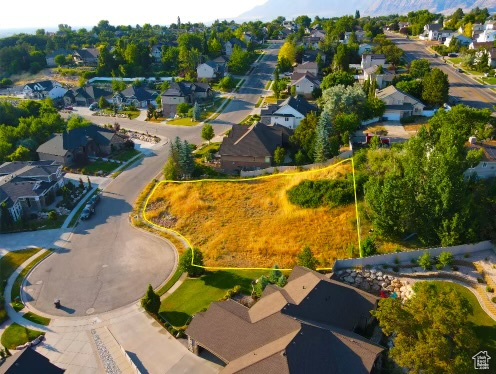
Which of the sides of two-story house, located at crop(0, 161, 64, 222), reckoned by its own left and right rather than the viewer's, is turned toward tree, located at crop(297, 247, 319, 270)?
front

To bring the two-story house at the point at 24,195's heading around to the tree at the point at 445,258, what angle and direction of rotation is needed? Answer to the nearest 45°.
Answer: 0° — it already faces it

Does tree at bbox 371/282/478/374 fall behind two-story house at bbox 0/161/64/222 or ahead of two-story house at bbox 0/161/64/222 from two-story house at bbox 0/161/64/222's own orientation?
ahead

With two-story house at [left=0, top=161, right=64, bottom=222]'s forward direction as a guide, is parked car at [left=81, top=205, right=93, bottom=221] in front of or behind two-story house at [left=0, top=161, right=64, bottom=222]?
in front

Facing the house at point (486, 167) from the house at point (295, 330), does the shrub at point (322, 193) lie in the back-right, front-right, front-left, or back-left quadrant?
front-left

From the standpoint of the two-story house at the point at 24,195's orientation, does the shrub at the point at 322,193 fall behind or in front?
in front

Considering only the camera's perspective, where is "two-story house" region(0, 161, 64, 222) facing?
facing the viewer and to the right of the viewer

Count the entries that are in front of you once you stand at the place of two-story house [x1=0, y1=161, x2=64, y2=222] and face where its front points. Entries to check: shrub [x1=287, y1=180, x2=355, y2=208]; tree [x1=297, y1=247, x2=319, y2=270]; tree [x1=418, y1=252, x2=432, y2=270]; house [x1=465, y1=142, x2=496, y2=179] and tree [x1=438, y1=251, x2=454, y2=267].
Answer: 5

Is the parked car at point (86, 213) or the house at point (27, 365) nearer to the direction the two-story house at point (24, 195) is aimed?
the parked car

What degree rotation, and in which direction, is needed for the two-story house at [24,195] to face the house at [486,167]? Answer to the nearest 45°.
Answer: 0° — it already faces it

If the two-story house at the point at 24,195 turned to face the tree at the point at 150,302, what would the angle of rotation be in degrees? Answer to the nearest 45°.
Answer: approximately 45° to its right

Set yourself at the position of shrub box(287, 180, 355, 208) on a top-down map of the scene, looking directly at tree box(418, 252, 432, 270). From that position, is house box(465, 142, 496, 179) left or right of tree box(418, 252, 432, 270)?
left

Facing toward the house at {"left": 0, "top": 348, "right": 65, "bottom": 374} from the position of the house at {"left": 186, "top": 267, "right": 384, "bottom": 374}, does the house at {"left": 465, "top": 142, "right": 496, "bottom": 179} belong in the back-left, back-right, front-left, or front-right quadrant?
back-right
